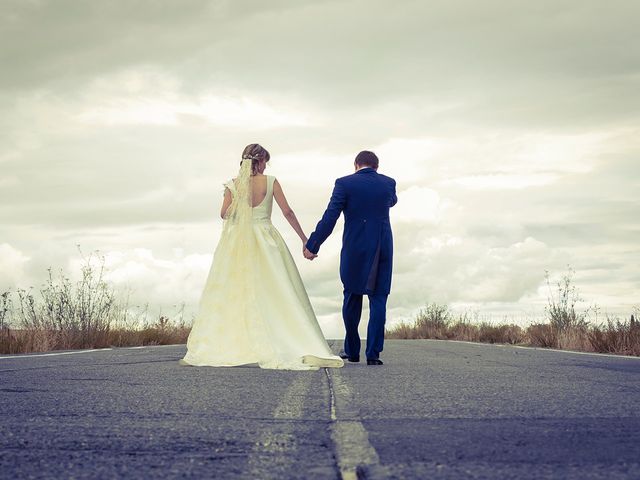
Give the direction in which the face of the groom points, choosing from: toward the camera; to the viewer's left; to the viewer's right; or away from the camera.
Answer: away from the camera

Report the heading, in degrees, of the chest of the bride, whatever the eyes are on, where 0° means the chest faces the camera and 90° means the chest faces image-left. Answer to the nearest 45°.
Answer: approximately 180°

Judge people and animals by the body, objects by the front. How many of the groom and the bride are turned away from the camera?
2

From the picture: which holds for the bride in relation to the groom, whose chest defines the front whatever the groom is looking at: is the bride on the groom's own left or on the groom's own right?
on the groom's own left

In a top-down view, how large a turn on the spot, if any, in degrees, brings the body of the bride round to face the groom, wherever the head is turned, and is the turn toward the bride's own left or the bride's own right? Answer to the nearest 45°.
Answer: approximately 90° to the bride's own right

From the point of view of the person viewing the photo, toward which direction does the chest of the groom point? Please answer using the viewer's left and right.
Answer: facing away from the viewer

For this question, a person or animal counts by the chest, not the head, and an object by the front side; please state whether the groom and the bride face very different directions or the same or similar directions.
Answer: same or similar directions
